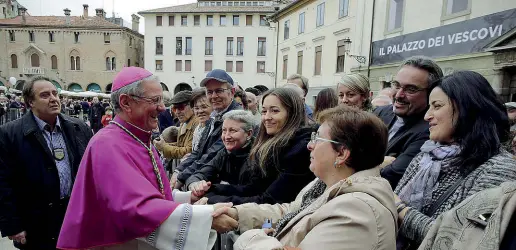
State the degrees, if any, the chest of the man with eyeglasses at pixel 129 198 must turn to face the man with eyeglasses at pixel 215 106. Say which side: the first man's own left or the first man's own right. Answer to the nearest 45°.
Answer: approximately 45° to the first man's own left

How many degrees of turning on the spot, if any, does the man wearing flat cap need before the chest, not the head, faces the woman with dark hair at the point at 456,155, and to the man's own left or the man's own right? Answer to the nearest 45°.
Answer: approximately 45° to the man's own left

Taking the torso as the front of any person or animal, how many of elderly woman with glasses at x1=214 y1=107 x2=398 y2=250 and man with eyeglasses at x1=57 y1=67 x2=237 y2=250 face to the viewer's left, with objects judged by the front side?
1

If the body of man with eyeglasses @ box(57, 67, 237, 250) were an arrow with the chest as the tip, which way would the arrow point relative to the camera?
to the viewer's right

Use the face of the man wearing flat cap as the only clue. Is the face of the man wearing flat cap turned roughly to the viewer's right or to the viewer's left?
to the viewer's left

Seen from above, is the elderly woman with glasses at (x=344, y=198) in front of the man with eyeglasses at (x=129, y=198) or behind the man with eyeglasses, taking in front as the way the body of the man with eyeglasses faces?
in front

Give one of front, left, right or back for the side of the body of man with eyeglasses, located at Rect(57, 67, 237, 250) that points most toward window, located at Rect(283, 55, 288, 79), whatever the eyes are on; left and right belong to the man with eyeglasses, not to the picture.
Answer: left

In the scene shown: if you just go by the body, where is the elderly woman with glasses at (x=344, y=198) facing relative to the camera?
to the viewer's left

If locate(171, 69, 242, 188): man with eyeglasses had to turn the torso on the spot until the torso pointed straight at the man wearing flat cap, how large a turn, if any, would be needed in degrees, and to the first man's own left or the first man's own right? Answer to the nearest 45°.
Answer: approximately 135° to the first man's own right

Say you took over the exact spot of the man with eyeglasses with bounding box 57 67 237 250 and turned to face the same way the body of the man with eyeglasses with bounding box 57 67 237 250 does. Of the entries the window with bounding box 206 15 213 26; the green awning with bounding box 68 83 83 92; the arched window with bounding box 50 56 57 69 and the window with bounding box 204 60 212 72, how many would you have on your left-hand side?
4

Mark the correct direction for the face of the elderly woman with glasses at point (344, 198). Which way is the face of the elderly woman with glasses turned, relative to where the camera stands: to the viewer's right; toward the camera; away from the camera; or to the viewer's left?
to the viewer's left

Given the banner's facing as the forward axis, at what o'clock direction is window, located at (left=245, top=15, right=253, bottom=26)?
The window is roughly at 3 o'clock from the banner.

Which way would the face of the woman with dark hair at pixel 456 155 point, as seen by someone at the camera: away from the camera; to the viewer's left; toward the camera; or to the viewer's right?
to the viewer's left

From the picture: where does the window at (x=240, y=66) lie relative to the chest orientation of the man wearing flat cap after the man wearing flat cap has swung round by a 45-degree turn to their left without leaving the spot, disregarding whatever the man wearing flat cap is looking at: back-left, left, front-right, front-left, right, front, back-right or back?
back

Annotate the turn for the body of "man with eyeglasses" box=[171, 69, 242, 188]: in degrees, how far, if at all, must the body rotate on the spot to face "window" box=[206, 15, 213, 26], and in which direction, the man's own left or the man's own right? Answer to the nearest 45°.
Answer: approximately 135° to the man's own right

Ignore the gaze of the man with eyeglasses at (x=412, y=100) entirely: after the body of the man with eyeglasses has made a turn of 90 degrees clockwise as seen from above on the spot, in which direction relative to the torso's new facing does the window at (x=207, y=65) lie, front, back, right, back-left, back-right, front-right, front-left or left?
front

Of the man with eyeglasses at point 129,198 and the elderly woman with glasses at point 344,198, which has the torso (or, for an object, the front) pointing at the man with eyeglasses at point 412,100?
the man with eyeglasses at point 129,198

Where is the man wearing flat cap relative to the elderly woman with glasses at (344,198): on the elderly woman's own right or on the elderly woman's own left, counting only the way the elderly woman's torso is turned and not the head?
on the elderly woman's own right
